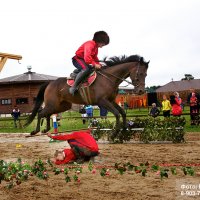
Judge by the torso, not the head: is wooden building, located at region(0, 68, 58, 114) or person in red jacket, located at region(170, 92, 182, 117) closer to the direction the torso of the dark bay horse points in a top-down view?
the person in red jacket

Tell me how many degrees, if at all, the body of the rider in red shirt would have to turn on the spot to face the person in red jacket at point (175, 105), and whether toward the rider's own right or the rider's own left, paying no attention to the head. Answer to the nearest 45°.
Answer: approximately 45° to the rider's own left

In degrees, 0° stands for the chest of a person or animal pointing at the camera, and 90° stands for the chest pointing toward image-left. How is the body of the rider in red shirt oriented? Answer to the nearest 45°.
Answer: approximately 270°

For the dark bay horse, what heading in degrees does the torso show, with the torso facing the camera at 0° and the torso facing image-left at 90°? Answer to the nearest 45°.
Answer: approximately 270°
